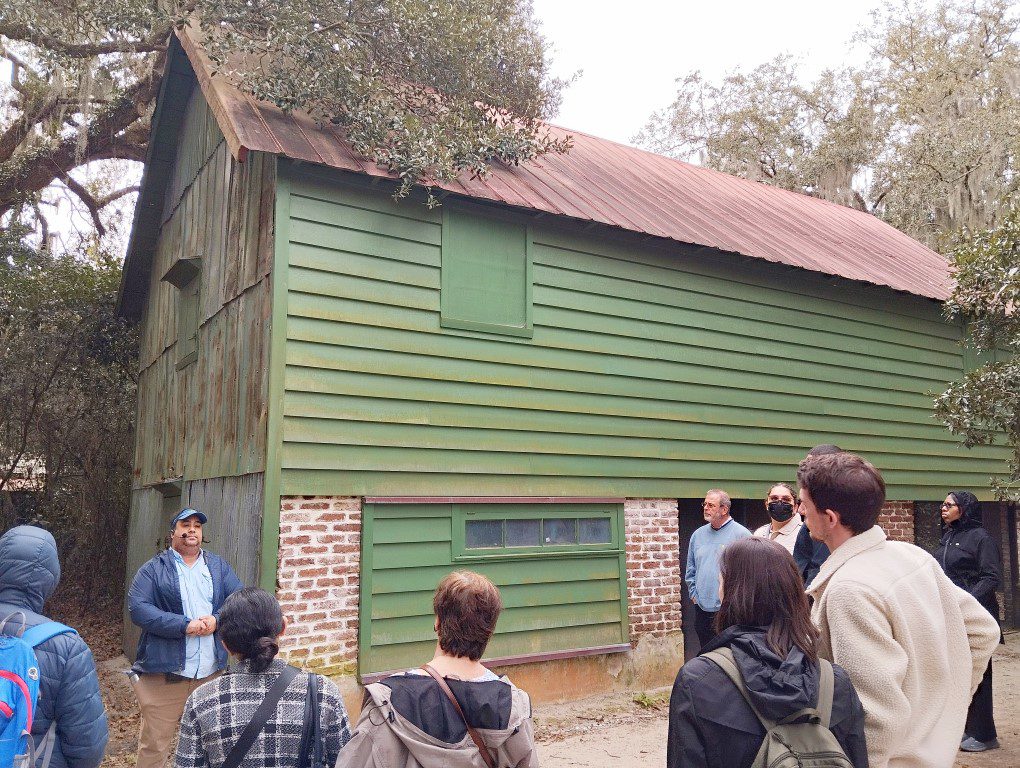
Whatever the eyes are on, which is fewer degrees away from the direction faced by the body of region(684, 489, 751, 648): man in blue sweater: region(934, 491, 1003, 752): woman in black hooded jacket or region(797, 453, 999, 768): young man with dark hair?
the young man with dark hair

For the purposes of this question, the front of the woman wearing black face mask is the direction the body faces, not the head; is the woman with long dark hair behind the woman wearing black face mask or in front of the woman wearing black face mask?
in front

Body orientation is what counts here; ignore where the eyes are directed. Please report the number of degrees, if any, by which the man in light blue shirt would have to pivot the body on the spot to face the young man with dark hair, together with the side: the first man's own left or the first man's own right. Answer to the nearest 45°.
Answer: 0° — they already face them

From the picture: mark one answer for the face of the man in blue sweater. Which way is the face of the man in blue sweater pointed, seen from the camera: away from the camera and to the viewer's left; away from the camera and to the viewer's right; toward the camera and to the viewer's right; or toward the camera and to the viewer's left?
toward the camera and to the viewer's left

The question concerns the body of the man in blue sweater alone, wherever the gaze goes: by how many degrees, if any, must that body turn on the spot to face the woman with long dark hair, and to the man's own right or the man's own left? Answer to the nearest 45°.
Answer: approximately 45° to the man's own left

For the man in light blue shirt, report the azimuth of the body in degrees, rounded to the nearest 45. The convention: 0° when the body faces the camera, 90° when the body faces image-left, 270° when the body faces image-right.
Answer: approximately 315°

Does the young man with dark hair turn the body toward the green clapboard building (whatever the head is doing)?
yes

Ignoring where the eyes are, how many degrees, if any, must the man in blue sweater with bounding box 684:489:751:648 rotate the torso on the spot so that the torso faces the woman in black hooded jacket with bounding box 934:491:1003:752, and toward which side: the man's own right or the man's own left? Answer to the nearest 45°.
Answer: approximately 135° to the man's own left

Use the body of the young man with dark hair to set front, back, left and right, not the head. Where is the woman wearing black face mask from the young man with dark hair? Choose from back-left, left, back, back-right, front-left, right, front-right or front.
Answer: front-right

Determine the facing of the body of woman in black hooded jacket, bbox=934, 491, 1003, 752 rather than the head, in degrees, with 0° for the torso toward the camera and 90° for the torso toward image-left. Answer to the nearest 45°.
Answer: approximately 45°
